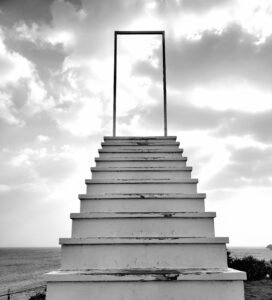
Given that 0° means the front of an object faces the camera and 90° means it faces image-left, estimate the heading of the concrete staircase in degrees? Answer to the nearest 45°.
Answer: approximately 0°
